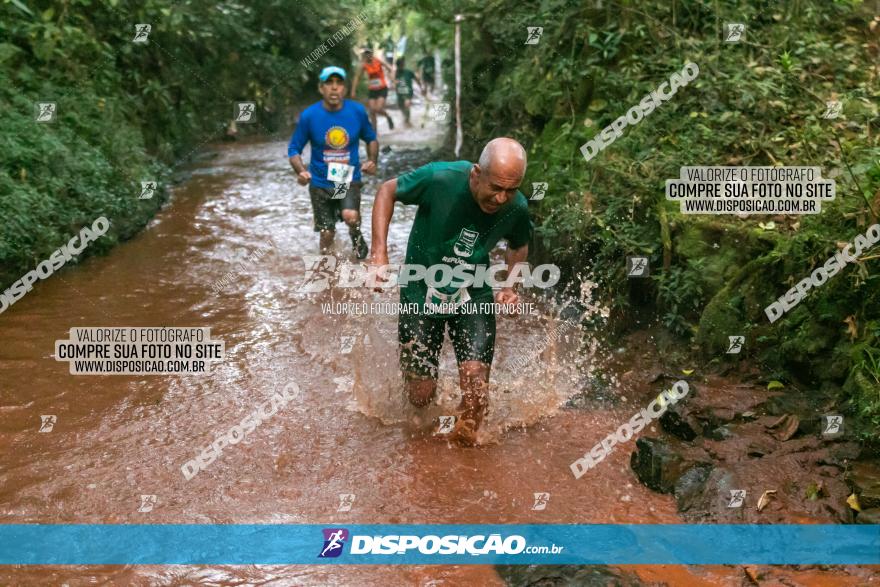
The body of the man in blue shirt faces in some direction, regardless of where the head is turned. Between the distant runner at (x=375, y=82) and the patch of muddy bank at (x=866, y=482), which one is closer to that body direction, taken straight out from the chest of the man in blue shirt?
the patch of muddy bank

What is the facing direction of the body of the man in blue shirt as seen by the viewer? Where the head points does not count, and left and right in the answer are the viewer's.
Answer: facing the viewer

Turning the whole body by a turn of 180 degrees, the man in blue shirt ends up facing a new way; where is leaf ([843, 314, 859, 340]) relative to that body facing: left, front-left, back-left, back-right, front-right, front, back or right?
back-right

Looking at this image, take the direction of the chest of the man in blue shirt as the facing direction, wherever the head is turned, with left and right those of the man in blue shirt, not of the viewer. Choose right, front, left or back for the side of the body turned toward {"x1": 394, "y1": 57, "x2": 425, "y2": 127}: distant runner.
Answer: back

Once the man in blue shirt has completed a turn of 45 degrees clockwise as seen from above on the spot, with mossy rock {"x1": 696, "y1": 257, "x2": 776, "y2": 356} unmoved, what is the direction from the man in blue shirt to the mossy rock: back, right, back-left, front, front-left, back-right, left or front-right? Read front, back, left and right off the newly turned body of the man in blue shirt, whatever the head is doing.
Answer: left

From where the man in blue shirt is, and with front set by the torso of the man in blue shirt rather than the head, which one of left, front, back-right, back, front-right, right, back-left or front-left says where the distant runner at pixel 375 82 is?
back

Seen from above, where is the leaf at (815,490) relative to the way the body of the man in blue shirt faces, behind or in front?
in front

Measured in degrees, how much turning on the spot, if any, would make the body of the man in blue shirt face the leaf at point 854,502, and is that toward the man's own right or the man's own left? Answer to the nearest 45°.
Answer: approximately 45° to the man's own left

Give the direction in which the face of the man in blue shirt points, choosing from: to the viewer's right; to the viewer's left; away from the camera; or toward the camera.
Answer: toward the camera

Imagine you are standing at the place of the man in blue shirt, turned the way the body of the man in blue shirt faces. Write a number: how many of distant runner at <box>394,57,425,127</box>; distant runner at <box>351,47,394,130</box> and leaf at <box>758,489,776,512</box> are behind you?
2

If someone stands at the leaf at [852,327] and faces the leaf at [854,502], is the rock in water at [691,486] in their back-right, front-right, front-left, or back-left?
front-right

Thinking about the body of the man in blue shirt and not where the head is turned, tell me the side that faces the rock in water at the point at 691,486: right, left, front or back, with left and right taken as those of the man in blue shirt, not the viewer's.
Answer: front
